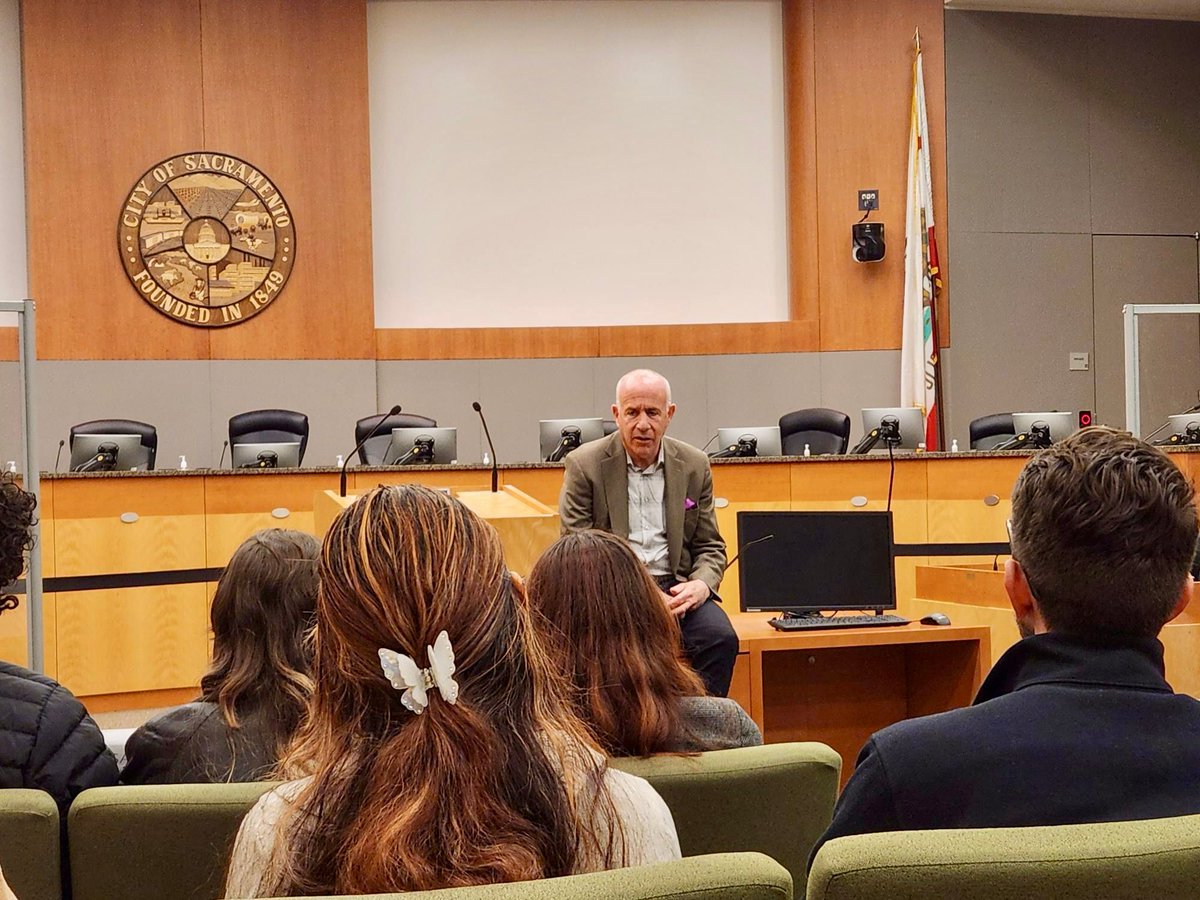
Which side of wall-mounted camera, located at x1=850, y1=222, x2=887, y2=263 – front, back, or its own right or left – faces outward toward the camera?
front

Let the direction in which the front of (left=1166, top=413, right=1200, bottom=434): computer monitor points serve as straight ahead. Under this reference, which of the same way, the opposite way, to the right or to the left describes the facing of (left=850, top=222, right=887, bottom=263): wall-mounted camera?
the opposite way

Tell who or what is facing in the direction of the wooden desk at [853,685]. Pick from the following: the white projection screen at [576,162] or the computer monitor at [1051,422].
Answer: the white projection screen

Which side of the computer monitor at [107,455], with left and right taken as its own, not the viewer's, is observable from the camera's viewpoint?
back

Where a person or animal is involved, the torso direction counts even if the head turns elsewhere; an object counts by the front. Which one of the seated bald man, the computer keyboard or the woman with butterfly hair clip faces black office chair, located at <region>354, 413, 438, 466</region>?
the woman with butterfly hair clip

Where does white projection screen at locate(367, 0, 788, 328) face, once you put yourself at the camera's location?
facing the viewer

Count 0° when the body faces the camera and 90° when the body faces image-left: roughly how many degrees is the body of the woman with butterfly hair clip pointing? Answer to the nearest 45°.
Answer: approximately 180°

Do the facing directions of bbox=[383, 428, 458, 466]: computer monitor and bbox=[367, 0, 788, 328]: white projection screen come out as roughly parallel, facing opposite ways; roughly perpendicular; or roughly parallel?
roughly parallel, facing opposite ways

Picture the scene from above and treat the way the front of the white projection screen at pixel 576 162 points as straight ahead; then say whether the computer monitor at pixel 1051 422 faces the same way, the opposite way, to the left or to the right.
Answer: the opposite way

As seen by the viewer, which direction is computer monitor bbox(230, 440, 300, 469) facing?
away from the camera

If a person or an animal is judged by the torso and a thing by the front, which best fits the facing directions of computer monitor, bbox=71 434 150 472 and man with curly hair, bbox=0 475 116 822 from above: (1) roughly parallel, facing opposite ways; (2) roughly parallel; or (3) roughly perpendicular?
roughly parallel

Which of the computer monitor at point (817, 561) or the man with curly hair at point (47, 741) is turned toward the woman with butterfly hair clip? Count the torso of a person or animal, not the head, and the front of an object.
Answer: the computer monitor

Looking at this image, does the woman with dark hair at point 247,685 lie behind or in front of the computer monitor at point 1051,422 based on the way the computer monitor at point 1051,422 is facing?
behind

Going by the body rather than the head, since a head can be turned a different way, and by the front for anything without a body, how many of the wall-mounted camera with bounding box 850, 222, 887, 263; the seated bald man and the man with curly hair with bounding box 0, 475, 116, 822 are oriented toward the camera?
2

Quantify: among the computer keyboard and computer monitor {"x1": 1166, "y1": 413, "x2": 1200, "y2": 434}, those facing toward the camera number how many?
1

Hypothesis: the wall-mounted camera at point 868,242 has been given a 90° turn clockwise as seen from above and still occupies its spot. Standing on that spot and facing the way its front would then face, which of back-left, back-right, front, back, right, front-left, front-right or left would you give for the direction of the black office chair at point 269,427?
front-left

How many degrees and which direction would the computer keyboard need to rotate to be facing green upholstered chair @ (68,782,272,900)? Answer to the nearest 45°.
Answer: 0° — it already faces it

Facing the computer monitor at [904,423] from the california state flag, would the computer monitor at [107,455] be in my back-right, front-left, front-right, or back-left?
front-right
